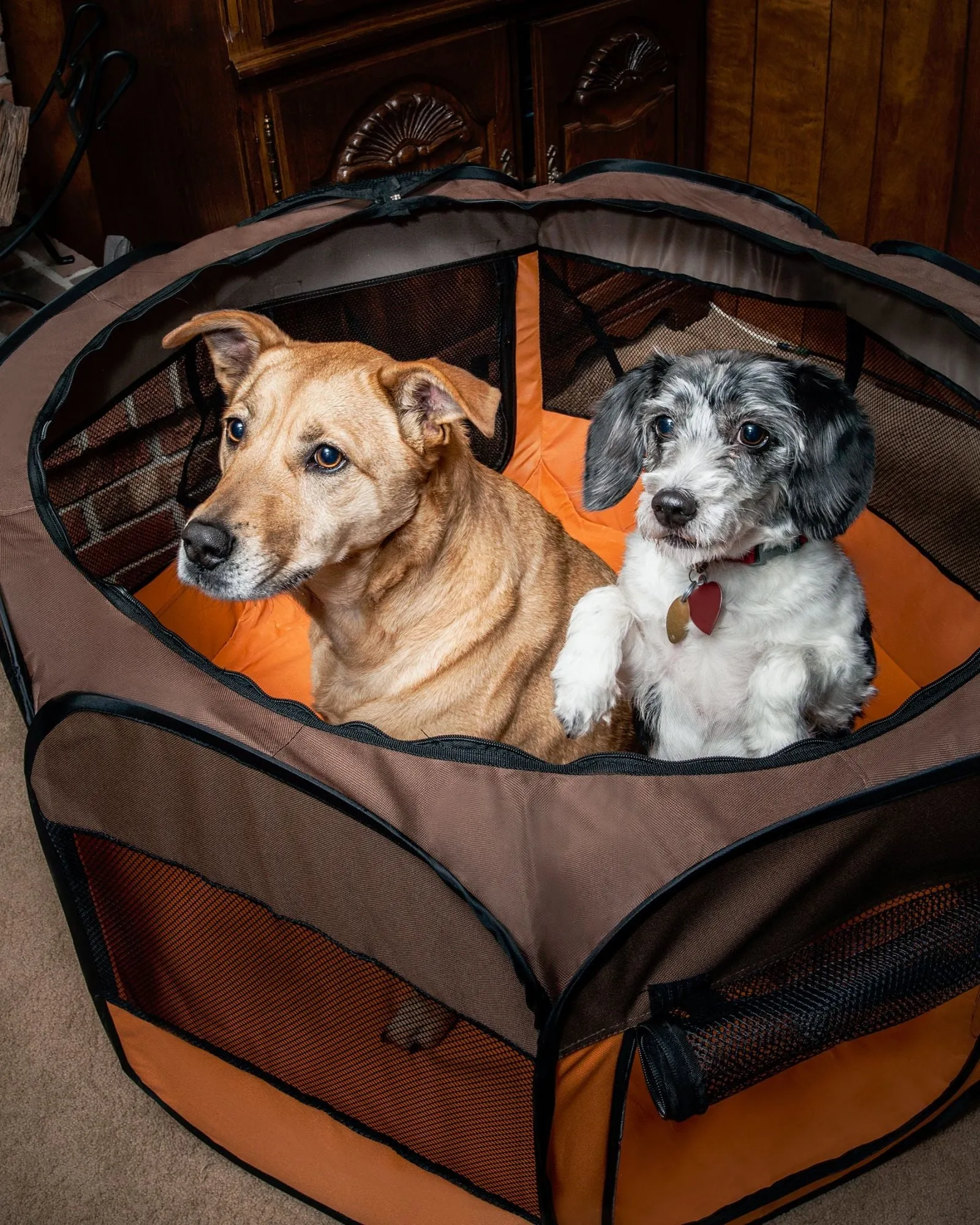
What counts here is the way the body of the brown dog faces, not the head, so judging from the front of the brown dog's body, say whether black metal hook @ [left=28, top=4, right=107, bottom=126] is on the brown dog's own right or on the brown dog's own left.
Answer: on the brown dog's own right

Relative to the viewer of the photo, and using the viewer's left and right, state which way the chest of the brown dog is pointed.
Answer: facing the viewer and to the left of the viewer

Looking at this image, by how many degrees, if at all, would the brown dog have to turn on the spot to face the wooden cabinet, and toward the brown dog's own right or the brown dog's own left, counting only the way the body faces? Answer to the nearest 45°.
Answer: approximately 135° to the brown dog's own right
